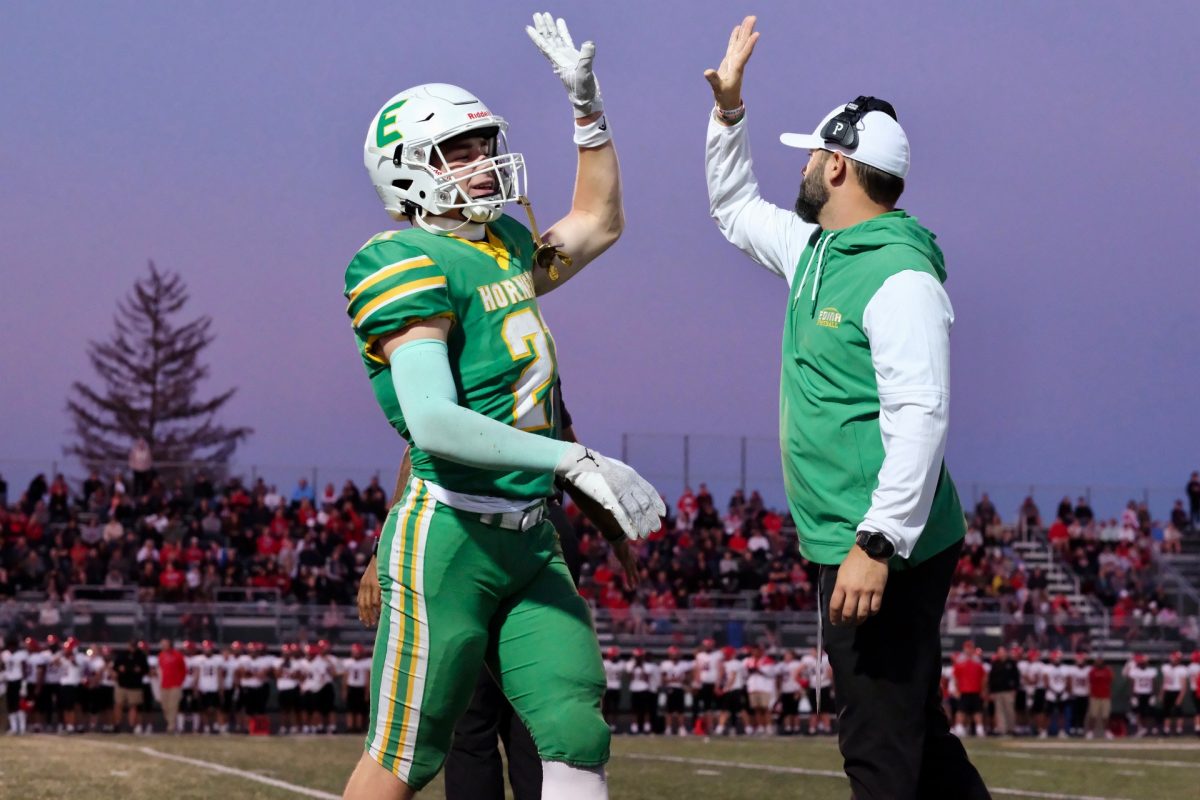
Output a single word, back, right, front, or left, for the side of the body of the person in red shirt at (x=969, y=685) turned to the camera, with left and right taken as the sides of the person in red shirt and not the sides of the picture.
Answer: front

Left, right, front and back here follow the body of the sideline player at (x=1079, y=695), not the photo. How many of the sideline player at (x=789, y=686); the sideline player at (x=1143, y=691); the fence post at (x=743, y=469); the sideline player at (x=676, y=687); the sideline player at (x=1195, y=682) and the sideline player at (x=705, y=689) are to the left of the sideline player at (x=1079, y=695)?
2

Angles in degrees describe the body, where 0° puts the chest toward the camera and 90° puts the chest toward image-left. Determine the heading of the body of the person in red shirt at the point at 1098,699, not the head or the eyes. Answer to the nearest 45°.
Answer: approximately 0°

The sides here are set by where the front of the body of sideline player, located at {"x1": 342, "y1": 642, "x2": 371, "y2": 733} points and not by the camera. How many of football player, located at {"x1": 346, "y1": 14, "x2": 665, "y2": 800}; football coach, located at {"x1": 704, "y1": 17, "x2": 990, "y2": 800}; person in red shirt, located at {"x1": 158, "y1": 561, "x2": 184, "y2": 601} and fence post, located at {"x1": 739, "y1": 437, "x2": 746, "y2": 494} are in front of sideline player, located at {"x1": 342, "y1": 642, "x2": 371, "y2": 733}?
2

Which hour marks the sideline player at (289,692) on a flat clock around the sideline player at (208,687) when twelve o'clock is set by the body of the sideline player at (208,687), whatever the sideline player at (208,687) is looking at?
the sideline player at (289,692) is roughly at 9 o'clock from the sideline player at (208,687).

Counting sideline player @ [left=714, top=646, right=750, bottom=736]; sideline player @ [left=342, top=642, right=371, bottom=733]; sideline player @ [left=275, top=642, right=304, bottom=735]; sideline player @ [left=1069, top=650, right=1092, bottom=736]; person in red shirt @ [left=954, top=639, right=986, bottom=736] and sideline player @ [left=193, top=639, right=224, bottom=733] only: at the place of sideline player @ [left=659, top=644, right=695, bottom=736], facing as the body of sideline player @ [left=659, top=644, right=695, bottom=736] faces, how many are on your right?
3

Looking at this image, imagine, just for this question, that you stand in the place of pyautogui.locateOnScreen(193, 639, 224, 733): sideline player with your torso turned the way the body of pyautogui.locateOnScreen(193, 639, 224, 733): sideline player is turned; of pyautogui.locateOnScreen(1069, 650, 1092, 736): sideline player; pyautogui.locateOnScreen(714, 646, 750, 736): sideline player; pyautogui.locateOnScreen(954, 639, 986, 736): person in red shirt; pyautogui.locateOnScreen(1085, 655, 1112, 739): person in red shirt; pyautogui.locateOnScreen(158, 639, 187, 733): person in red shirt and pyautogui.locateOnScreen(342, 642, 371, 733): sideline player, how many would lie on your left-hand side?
5

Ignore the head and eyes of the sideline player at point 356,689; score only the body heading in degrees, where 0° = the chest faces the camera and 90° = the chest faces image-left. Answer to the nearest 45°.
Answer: approximately 0°

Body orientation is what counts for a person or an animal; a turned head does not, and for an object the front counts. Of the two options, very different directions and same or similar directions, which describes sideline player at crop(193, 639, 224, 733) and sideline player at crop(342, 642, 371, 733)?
same or similar directions

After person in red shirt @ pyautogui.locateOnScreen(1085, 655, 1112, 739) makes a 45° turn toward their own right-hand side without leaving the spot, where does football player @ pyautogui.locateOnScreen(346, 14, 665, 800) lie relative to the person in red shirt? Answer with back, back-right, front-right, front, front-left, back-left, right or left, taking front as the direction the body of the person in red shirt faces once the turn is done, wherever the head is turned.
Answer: front-left

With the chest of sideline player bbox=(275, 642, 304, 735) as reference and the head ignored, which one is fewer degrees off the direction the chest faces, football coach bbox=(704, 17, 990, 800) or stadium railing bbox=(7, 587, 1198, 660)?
the football coach

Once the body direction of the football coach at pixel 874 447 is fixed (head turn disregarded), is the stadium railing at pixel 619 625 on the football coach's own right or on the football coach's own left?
on the football coach's own right

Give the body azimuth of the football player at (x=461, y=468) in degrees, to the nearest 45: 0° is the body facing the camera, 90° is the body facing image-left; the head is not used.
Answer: approximately 315°

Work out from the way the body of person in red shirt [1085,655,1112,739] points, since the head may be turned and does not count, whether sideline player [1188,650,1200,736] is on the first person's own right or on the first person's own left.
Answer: on the first person's own left

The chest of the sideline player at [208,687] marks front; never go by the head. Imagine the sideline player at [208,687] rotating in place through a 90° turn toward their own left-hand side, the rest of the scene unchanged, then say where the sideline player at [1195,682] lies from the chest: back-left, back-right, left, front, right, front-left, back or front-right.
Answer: front

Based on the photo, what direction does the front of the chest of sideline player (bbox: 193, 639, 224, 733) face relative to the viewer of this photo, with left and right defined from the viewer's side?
facing the viewer

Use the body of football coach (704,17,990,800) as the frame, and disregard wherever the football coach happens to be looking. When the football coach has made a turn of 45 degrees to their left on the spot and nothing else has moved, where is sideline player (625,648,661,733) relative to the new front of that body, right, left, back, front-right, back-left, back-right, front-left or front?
back
